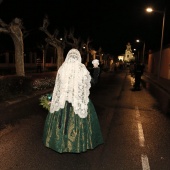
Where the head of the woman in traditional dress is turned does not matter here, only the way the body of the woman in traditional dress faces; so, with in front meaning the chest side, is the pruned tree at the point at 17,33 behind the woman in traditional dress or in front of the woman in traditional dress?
in front

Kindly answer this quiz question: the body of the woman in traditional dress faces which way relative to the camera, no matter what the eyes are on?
away from the camera
